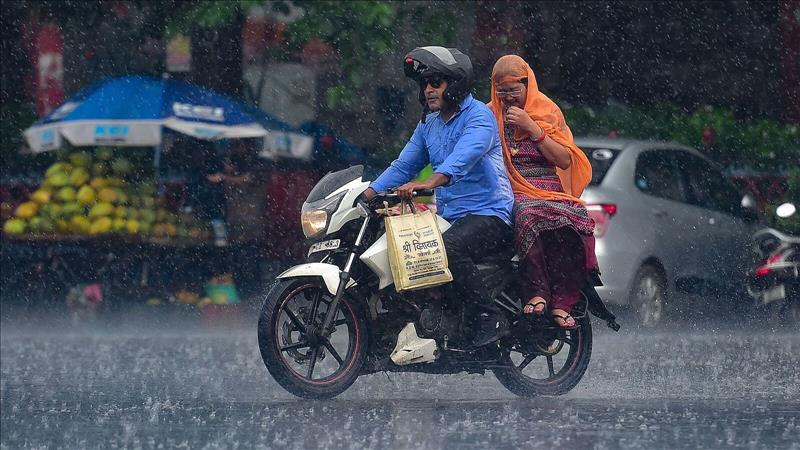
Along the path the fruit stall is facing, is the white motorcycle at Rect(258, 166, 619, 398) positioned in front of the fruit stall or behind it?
in front

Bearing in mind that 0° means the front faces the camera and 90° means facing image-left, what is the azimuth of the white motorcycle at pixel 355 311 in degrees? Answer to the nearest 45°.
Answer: approximately 45°

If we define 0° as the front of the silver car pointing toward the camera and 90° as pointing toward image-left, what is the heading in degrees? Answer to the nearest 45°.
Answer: approximately 225°

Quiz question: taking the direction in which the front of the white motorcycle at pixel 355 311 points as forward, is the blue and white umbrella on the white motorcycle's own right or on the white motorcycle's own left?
on the white motorcycle's own right

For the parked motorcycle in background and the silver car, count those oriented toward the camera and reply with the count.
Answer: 0

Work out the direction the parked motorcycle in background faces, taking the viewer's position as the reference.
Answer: facing away from the viewer and to the right of the viewer

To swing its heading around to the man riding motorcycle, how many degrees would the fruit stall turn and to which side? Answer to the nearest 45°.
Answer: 0° — it already faces them

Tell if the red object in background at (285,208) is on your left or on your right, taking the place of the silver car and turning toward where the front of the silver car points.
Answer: on your left

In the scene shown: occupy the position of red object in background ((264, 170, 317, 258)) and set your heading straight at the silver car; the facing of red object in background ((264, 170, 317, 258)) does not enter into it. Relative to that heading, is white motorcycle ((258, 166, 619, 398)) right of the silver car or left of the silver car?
right

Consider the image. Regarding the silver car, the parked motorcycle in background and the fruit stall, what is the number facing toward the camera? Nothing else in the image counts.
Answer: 1
